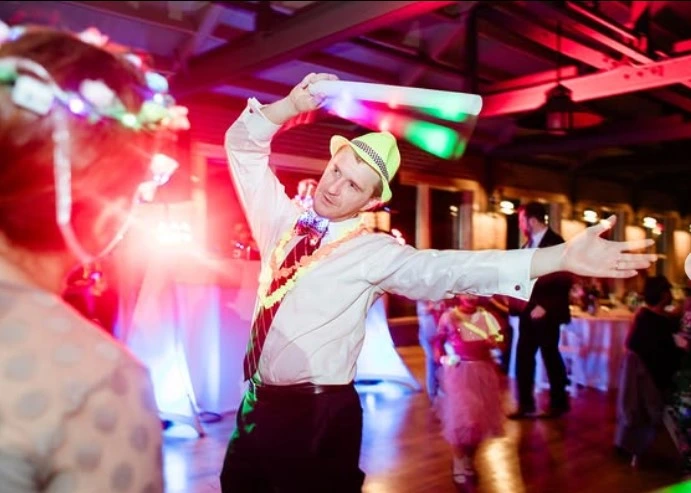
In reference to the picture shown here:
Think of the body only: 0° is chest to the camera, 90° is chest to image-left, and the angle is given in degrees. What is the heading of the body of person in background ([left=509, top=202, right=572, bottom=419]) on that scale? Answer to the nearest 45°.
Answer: approximately 45°

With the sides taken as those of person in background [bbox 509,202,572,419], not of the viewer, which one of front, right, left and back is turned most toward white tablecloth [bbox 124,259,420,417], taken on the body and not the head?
front
